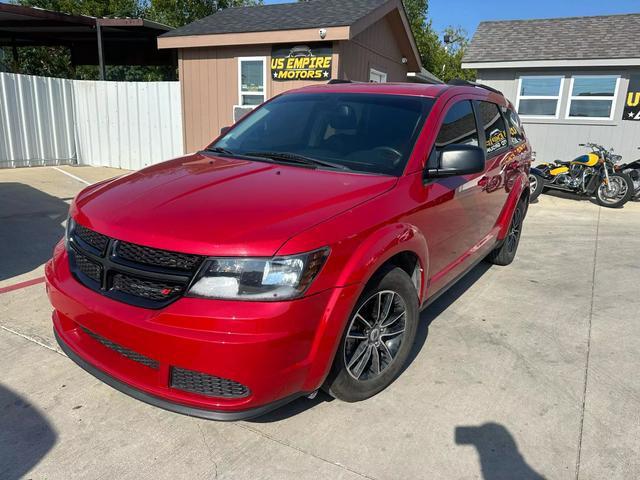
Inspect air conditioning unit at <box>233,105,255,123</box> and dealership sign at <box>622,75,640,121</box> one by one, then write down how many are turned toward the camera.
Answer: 2

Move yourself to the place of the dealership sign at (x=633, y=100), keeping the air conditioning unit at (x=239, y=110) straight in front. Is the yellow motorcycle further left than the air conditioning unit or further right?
left

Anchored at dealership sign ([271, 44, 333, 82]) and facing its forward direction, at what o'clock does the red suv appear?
The red suv is roughly at 12 o'clock from the dealership sign.

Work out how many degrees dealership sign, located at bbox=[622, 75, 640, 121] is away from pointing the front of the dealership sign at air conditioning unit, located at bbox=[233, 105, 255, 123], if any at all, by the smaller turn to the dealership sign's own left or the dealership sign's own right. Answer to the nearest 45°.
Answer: approximately 45° to the dealership sign's own right

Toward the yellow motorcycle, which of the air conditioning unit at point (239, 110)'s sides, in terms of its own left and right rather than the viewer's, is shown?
left

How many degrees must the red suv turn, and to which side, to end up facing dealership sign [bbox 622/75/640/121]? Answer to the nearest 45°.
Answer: approximately 180°

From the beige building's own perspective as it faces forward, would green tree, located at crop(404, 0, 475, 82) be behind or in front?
behind

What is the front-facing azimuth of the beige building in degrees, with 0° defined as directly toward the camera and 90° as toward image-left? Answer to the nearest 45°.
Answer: approximately 0°

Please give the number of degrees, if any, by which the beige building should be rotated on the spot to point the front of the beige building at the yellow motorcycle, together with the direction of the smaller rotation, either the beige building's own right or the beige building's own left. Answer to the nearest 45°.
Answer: approximately 90° to the beige building's own left

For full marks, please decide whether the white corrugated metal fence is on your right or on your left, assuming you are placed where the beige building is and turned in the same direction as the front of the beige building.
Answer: on your right

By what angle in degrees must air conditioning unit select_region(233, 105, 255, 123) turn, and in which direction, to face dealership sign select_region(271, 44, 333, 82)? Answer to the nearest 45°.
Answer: approximately 90° to its left

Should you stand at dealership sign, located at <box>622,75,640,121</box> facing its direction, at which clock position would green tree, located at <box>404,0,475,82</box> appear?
The green tree is roughly at 5 o'clock from the dealership sign.

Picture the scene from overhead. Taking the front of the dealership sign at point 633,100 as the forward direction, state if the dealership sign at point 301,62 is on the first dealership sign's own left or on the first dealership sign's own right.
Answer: on the first dealership sign's own right
